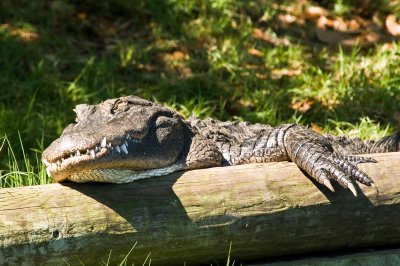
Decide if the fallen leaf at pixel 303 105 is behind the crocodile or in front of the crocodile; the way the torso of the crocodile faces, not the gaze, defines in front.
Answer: behind

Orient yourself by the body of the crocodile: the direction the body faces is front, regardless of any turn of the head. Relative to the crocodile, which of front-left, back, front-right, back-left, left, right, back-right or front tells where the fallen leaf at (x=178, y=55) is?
back-right

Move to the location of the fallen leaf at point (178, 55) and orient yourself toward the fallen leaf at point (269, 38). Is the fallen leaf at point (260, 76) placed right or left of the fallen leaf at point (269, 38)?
right

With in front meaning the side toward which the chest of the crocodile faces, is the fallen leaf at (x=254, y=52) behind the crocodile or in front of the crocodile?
behind

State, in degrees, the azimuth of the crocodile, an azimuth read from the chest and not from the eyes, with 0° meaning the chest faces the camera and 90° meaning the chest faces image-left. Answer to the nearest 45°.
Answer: approximately 45°

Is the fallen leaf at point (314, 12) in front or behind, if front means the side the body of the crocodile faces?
behind

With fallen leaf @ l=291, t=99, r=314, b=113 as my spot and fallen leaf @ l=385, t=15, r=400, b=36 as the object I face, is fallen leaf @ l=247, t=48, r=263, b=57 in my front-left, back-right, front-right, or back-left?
front-left

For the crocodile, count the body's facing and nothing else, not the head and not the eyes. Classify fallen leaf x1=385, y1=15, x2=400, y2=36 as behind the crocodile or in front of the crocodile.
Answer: behind

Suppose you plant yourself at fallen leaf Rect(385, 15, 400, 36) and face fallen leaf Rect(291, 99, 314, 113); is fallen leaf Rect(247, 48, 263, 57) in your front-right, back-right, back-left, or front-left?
front-right

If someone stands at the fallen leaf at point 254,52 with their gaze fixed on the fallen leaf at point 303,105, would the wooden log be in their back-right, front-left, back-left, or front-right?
front-right

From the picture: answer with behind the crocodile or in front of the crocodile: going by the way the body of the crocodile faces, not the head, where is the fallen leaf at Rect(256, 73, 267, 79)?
behind

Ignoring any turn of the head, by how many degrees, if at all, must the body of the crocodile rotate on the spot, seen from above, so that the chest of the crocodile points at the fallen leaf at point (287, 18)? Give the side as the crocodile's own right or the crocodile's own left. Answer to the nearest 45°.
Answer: approximately 135° to the crocodile's own right
